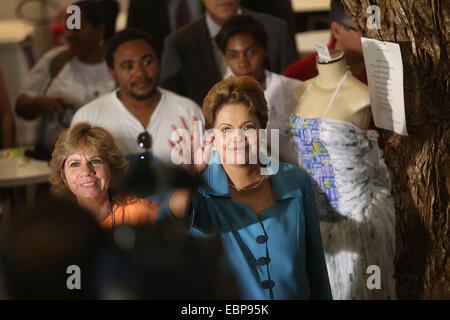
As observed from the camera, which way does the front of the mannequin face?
facing the viewer and to the left of the viewer

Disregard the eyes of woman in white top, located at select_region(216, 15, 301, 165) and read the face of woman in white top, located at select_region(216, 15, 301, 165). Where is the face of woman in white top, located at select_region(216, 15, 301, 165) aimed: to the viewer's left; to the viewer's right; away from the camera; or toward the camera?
toward the camera

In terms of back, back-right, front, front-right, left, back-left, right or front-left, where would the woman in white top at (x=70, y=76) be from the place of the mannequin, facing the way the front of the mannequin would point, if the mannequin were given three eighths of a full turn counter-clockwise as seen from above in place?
back
